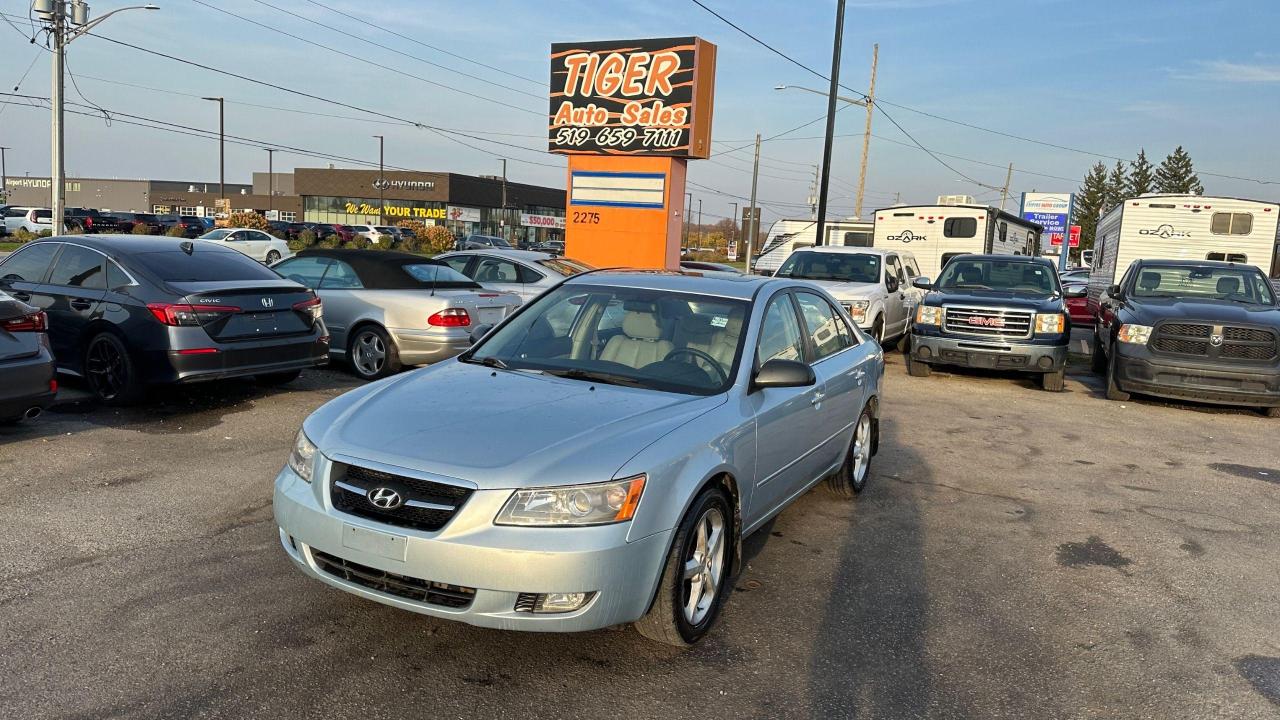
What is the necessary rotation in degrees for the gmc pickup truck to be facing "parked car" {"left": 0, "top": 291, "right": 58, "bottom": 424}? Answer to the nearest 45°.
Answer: approximately 45° to its right

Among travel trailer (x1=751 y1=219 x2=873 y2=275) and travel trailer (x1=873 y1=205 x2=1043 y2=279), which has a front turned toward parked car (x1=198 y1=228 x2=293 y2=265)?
travel trailer (x1=751 y1=219 x2=873 y2=275)

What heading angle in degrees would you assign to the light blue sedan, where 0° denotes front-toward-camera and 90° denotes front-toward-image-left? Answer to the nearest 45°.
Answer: approximately 45°

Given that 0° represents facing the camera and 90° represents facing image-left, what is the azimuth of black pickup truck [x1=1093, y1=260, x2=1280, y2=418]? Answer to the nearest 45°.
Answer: approximately 0°

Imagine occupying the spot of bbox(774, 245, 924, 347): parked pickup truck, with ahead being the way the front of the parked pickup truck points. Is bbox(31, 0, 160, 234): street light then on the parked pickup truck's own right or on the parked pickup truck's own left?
on the parked pickup truck's own right

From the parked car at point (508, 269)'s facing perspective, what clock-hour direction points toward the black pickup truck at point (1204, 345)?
The black pickup truck is roughly at 5 o'clock from the parked car.

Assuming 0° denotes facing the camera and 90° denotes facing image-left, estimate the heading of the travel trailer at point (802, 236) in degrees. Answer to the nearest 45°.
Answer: approximately 90°
